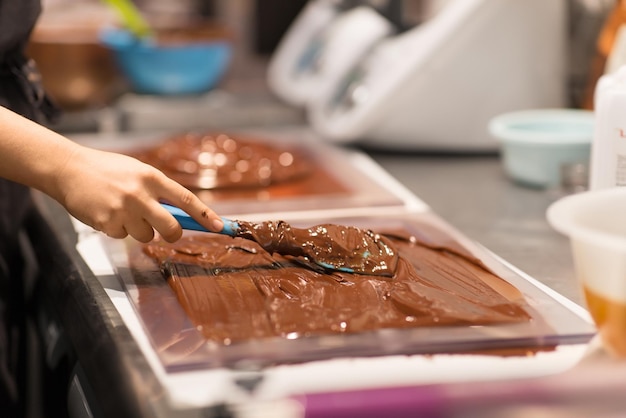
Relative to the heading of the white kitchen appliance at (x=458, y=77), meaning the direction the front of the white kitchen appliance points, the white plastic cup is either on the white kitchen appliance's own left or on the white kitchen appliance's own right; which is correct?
on the white kitchen appliance's own left

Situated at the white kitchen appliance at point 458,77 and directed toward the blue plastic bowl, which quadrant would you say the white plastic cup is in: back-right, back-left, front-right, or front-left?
back-left

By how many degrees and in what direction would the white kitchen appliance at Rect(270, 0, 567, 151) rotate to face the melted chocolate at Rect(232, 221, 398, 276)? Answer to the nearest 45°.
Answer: approximately 90° to its left

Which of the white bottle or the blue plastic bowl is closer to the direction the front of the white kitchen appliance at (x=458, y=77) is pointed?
the blue plastic bowl

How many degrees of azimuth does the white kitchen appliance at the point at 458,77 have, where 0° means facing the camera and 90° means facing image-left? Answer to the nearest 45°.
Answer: approximately 90°

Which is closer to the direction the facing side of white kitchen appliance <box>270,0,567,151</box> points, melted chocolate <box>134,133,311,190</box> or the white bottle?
the melted chocolate

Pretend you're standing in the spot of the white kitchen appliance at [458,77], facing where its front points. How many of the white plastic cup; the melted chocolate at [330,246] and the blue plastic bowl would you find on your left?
2

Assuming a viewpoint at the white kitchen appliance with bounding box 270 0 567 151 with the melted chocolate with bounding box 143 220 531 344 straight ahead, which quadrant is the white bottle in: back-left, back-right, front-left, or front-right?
front-left

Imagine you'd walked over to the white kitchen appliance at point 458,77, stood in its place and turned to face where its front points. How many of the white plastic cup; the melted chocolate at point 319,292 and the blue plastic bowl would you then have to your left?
2

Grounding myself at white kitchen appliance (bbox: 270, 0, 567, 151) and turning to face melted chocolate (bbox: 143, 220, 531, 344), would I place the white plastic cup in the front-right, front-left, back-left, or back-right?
front-left

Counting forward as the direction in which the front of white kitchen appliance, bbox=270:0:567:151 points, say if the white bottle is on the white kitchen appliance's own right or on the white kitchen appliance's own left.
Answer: on the white kitchen appliance's own left

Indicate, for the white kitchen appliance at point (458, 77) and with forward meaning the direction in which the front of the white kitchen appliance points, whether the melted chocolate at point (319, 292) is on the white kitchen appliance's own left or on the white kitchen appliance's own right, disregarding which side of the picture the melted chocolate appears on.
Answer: on the white kitchen appliance's own left

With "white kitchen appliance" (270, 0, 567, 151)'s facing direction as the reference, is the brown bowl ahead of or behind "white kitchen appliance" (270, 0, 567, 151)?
ahead
